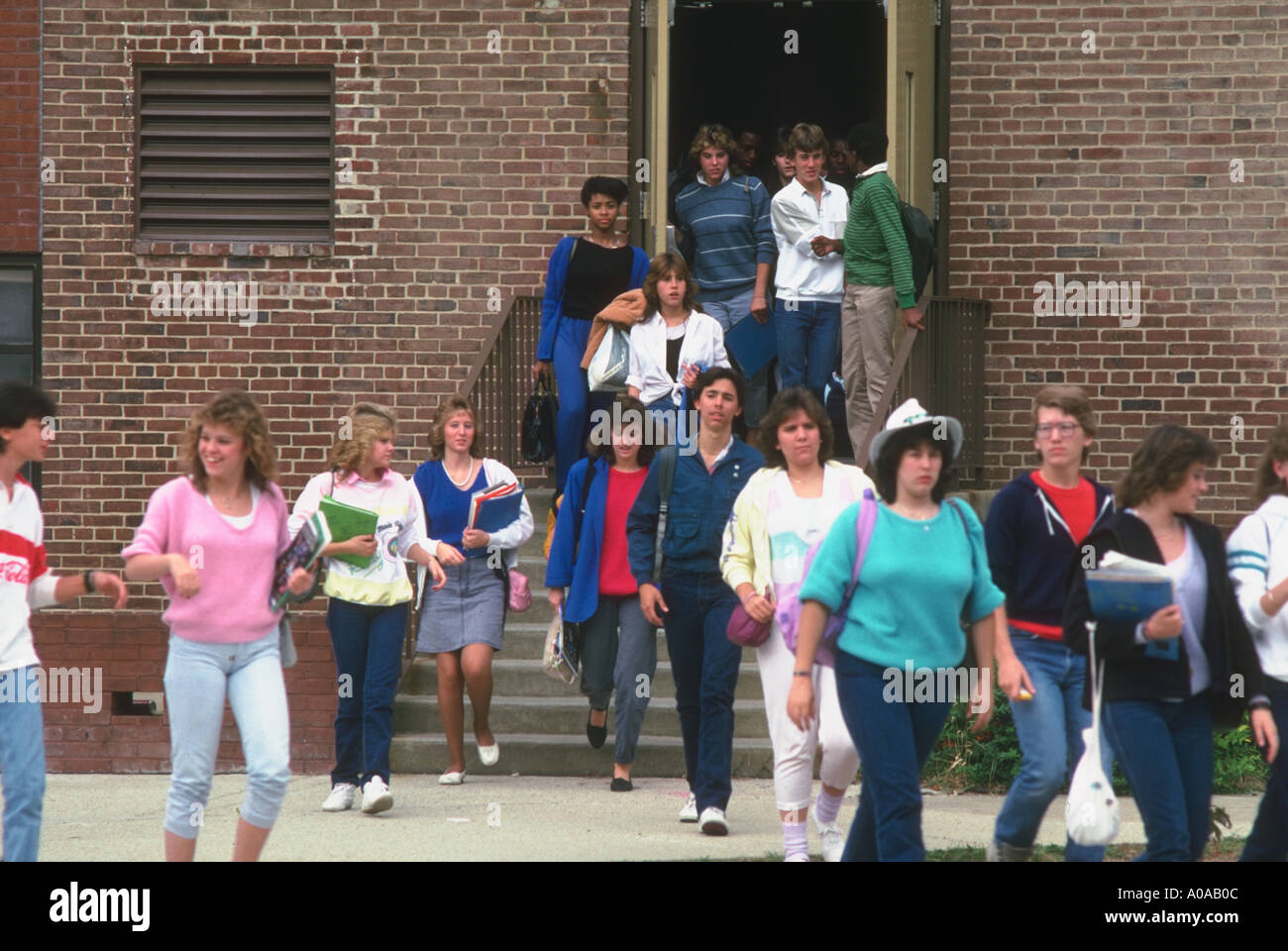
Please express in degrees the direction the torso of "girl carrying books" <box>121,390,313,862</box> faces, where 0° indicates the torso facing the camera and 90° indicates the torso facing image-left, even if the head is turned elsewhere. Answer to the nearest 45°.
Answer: approximately 0°

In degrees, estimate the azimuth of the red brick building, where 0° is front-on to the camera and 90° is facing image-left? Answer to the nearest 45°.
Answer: approximately 0°

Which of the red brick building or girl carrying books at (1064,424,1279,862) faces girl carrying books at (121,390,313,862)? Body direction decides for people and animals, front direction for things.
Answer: the red brick building

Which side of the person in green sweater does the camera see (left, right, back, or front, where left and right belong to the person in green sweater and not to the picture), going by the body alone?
left

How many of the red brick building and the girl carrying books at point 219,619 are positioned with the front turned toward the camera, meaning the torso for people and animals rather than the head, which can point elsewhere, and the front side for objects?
2

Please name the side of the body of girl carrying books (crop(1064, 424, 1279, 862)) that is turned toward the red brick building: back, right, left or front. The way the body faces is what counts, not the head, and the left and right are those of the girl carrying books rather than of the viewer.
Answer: back

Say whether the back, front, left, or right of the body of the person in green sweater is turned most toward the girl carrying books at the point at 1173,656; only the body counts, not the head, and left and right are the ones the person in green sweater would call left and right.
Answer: left
